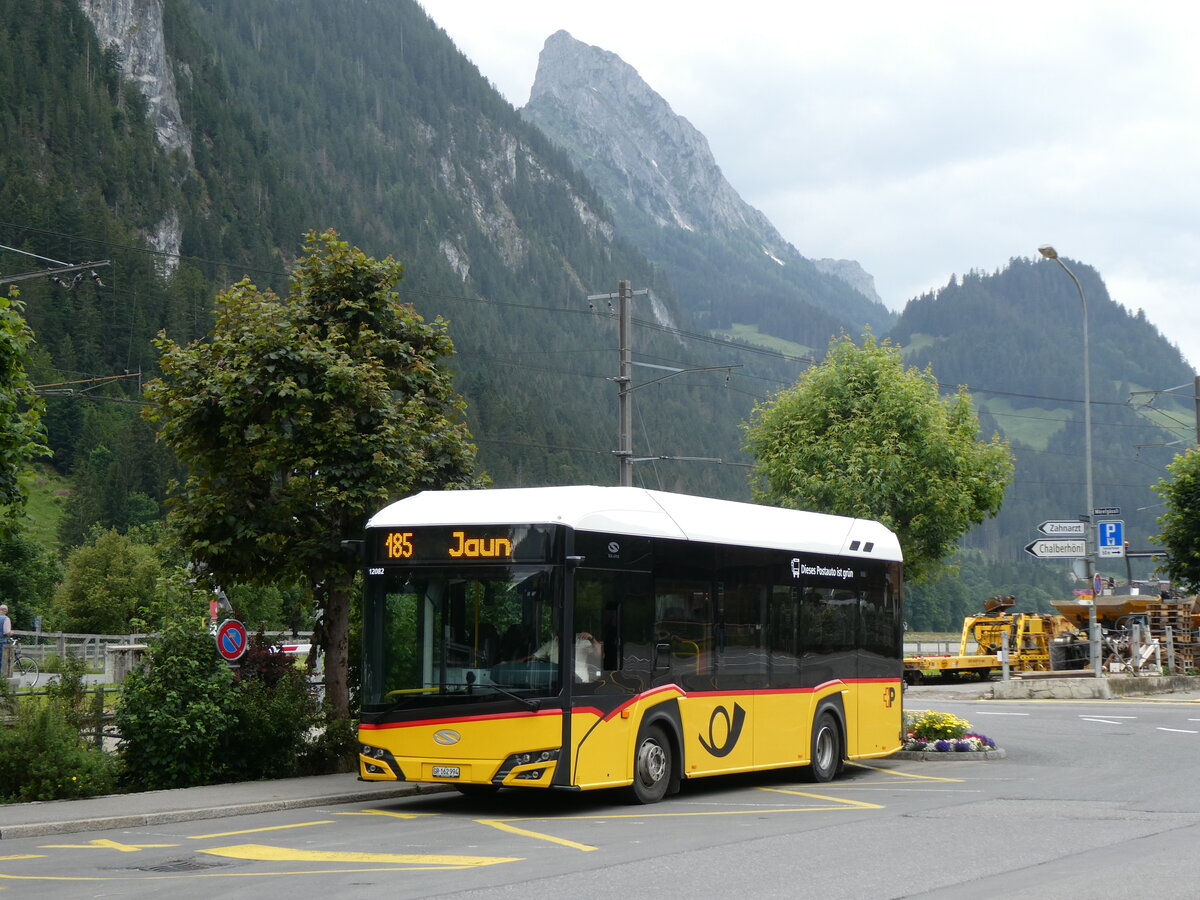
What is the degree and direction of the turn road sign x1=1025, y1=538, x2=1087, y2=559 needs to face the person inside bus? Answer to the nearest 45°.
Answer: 0° — it already faces them

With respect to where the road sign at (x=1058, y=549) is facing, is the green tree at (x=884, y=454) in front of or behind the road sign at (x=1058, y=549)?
behind

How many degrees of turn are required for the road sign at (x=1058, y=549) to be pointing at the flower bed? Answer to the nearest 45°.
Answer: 0° — it already faces it

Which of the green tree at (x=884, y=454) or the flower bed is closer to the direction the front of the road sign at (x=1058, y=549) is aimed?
the flower bed

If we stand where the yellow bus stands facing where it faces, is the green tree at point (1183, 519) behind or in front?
behind

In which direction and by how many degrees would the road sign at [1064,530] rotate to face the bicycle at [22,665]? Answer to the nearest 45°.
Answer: approximately 90° to its right

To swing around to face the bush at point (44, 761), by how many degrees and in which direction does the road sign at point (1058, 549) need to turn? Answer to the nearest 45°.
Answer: approximately 45° to its right

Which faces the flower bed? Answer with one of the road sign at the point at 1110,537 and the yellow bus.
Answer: the road sign

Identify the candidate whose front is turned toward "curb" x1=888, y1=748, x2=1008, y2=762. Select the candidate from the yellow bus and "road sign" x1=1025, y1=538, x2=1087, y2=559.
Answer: the road sign

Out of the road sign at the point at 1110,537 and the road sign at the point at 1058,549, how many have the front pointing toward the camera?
2
